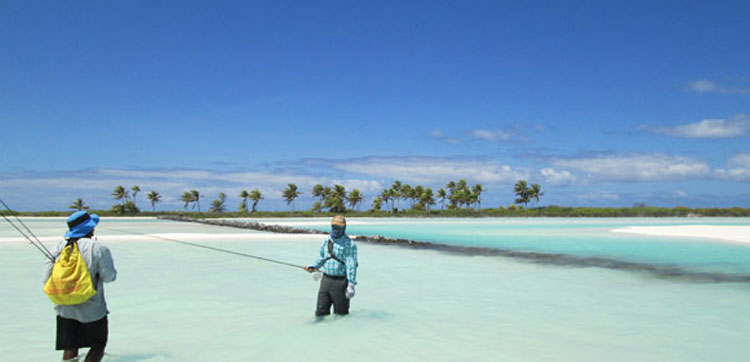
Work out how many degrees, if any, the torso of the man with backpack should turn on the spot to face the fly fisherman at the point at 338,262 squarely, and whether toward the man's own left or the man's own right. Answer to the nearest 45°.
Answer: approximately 45° to the man's own right

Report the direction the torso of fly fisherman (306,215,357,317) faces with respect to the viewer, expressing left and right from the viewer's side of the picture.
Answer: facing the viewer and to the left of the viewer

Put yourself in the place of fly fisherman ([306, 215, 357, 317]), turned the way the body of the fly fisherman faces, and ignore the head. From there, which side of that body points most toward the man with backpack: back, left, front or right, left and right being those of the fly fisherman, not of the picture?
front

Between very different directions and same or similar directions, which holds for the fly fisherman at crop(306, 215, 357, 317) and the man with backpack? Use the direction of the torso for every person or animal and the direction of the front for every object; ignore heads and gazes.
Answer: very different directions

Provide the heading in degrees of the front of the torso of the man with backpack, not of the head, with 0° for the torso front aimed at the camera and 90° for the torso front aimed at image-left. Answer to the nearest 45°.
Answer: approximately 225°
